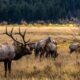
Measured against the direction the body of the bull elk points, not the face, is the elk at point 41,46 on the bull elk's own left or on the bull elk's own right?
on the bull elk's own left

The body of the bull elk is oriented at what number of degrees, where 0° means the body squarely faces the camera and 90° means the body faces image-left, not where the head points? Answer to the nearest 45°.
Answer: approximately 270°
